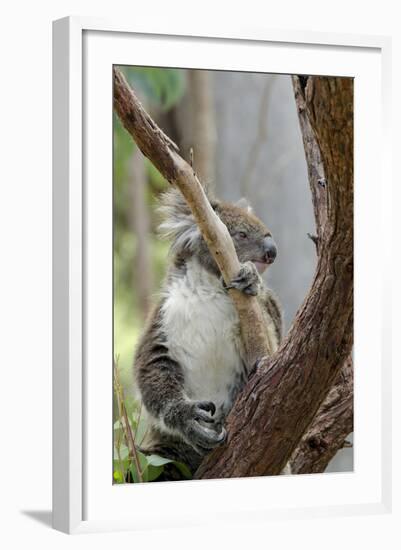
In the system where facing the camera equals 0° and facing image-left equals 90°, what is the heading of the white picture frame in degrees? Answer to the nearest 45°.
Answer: approximately 315°
